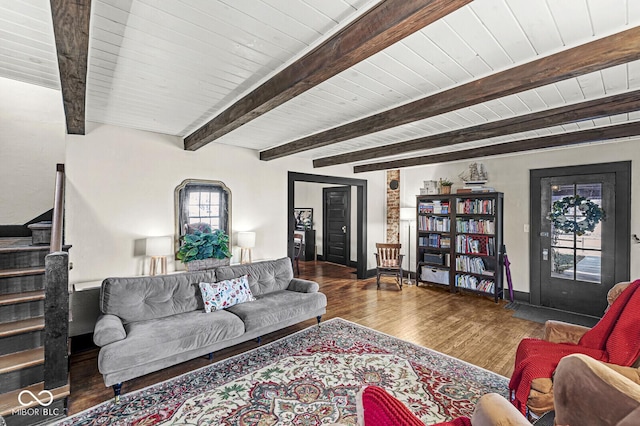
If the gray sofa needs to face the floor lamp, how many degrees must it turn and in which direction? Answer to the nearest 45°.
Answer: approximately 90° to its left

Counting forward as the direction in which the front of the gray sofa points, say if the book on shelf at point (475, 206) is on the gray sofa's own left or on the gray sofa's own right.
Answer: on the gray sofa's own left

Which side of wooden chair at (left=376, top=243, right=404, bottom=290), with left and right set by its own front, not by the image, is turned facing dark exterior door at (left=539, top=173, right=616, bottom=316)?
left

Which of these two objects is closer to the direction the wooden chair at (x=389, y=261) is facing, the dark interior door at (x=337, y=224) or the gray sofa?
the gray sofa

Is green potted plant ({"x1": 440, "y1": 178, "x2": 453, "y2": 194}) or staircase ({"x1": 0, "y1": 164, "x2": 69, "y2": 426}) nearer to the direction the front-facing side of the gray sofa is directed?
the green potted plant

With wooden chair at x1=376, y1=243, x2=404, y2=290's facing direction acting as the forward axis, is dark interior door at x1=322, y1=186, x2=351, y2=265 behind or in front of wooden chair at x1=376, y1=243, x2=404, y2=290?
behind

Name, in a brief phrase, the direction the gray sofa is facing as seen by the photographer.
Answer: facing the viewer and to the right of the viewer

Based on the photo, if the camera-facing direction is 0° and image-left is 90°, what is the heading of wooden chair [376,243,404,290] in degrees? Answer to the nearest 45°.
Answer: approximately 0°

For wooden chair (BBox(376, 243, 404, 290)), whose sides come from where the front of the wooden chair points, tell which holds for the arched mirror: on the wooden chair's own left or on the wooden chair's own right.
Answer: on the wooden chair's own right

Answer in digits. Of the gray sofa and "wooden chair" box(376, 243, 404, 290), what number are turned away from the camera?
0

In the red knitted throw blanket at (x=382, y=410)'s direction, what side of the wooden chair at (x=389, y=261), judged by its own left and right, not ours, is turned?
front

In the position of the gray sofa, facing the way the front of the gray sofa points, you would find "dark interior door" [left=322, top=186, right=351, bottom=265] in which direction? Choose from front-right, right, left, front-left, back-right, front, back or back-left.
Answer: left
